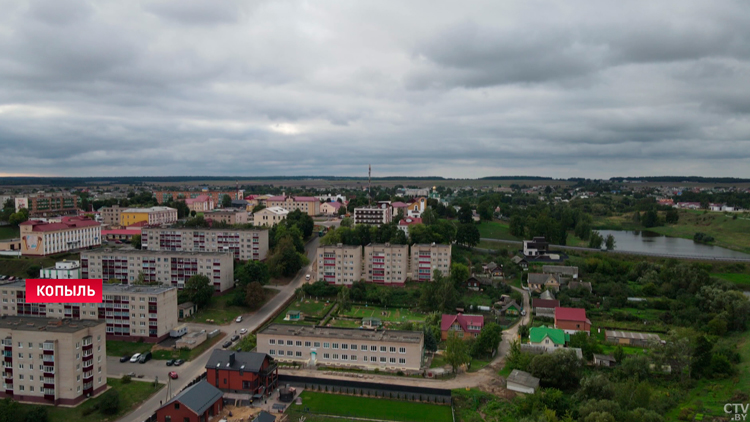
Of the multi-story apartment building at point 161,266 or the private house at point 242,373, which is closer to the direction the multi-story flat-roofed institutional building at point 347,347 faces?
the private house

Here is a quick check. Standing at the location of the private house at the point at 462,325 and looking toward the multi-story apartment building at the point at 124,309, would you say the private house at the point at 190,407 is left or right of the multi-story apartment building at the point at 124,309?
left

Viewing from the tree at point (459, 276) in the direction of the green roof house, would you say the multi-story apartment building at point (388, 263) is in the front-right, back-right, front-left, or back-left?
back-right

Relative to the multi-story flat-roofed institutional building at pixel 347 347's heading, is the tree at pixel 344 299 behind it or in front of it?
behind

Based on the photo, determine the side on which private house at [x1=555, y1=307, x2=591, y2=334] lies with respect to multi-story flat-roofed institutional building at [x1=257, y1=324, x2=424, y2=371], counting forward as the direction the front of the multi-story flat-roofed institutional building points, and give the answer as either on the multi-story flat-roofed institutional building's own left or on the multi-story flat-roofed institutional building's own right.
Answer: on the multi-story flat-roofed institutional building's own left

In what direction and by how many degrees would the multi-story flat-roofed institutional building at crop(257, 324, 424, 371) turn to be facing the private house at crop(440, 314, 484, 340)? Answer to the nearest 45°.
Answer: approximately 135° to its left

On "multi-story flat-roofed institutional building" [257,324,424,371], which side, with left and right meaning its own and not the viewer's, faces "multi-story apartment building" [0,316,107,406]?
right

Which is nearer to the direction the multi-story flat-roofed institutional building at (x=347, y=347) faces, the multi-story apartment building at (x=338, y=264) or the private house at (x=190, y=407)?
the private house

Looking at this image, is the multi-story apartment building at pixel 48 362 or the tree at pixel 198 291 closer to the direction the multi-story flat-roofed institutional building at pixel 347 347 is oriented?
the multi-story apartment building

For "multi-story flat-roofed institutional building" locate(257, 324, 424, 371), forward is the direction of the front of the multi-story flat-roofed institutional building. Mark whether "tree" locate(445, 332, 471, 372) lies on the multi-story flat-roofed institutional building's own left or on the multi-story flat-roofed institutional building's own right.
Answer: on the multi-story flat-roofed institutional building's own left

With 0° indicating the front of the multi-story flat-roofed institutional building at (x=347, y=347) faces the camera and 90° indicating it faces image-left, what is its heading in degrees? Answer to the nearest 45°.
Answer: approximately 0°

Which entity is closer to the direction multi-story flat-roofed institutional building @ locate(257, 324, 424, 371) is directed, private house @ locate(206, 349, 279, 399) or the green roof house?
the private house

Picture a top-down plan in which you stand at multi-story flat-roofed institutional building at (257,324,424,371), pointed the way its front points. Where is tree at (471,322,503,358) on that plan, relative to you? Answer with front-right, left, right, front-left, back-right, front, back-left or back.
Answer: left

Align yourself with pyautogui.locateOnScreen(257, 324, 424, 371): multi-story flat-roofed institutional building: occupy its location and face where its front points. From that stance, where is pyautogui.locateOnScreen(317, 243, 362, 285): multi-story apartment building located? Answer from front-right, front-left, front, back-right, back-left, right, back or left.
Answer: back

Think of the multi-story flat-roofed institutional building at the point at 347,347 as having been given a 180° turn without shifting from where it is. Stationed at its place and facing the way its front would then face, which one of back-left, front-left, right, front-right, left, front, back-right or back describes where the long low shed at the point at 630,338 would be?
right
